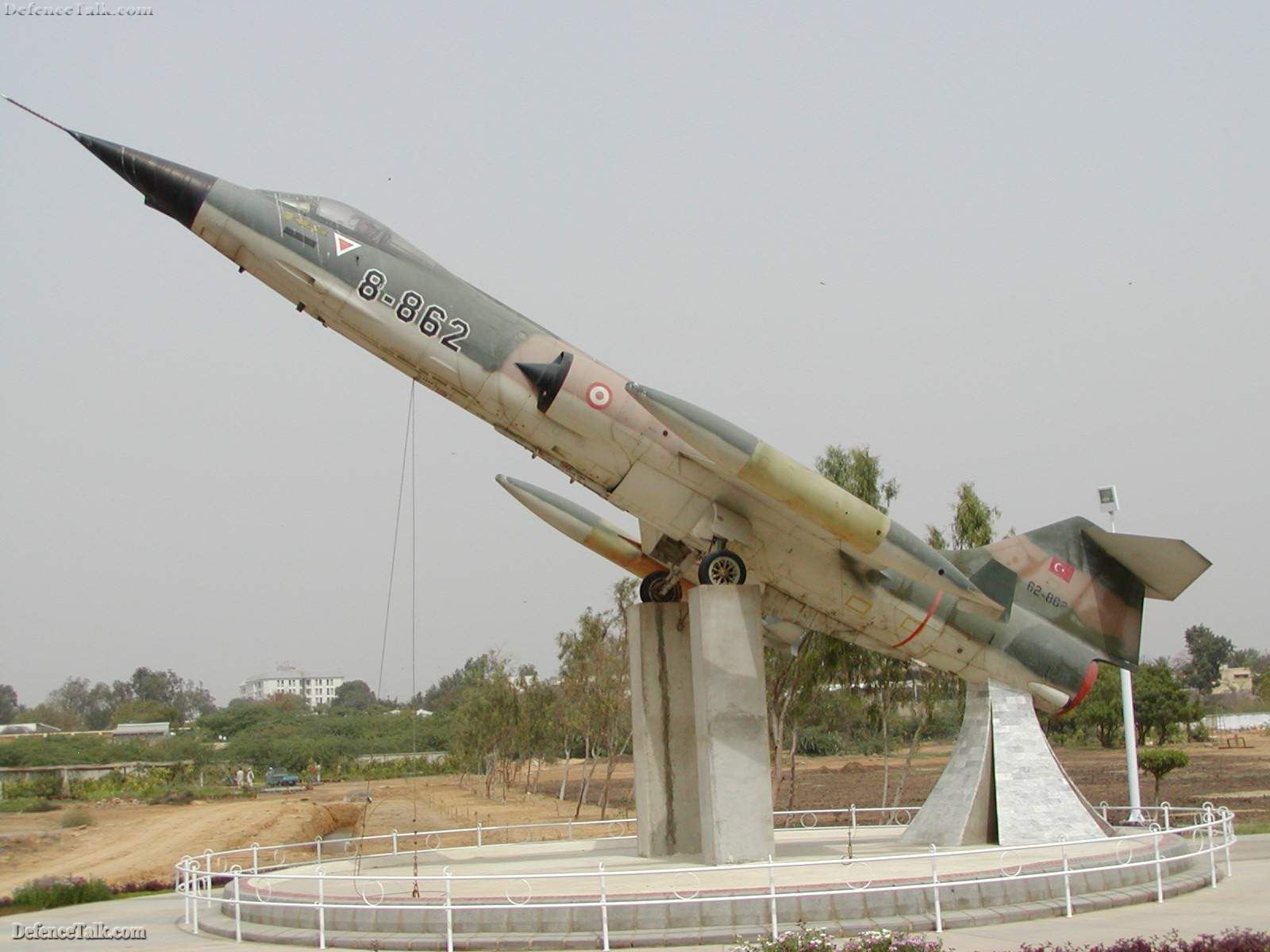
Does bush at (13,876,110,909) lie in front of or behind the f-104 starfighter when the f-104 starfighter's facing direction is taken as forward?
in front

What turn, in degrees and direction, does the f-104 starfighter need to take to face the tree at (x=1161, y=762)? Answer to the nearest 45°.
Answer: approximately 135° to its right

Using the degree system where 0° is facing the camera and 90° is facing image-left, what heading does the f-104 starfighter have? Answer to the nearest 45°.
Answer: approximately 90°

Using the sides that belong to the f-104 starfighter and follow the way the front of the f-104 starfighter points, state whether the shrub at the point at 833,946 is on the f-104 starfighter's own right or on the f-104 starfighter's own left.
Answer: on the f-104 starfighter's own left

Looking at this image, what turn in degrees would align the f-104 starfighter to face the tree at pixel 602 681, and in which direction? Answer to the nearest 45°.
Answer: approximately 90° to its right

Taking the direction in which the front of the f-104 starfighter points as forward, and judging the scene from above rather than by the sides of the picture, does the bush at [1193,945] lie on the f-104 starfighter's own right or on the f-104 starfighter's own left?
on the f-104 starfighter's own left
